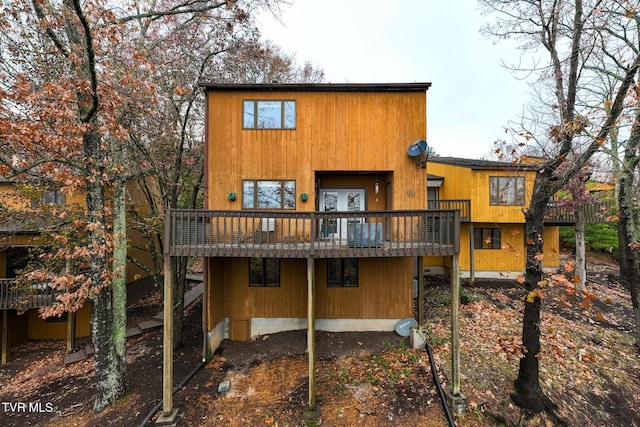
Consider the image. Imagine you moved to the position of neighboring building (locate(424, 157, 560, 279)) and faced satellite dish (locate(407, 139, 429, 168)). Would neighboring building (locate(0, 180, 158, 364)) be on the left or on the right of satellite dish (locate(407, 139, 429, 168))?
right

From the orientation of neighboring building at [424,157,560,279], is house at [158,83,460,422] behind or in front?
in front

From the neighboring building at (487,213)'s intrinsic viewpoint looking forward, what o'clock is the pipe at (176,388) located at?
The pipe is roughly at 1 o'clock from the neighboring building.

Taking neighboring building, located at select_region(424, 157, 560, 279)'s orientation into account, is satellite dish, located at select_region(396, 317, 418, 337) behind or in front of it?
in front

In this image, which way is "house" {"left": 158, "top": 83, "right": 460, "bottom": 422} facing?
toward the camera

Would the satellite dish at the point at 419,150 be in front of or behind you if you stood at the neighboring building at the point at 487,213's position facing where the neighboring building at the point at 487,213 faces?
in front

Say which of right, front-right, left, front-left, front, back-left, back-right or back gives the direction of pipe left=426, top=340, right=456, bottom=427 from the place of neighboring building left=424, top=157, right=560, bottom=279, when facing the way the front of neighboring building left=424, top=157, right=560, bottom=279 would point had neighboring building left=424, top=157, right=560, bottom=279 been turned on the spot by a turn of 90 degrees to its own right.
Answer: left

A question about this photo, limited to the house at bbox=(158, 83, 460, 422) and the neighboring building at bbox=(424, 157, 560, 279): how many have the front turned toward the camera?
2

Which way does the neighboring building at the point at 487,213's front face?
toward the camera
